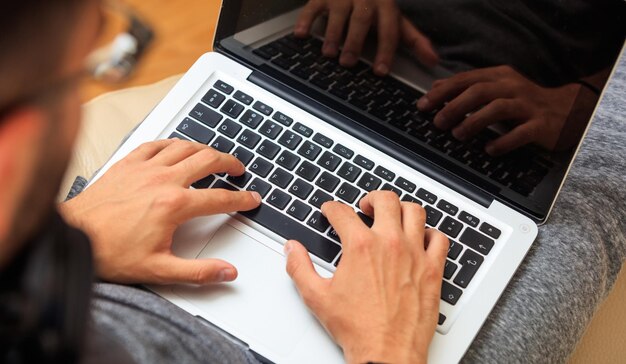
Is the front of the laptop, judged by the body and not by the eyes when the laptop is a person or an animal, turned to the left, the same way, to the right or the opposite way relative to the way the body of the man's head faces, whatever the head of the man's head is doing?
the opposite way

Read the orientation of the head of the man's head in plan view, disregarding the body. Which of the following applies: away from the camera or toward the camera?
away from the camera

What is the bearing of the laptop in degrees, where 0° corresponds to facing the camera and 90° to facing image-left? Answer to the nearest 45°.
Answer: approximately 45°

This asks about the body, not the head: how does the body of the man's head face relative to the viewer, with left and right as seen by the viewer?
facing away from the viewer and to the right of the viewer
